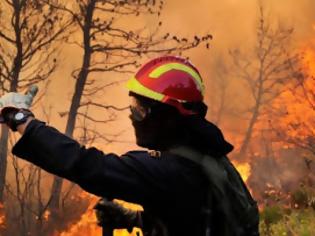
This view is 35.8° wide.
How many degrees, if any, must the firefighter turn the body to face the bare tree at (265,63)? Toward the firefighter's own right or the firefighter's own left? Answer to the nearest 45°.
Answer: approximately 90° to the firefighter's own right

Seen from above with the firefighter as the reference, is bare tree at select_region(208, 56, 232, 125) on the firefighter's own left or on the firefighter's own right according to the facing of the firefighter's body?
on the firefighter's own right

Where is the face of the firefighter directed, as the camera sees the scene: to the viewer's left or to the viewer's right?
to the viewer's left
